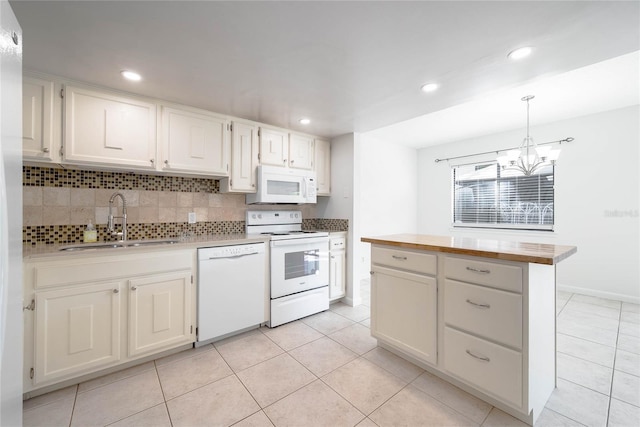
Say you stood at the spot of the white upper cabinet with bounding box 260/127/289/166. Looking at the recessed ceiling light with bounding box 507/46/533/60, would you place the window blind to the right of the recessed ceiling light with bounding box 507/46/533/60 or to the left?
left

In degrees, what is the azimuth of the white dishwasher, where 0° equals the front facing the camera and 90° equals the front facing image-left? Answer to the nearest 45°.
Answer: approximately 315°

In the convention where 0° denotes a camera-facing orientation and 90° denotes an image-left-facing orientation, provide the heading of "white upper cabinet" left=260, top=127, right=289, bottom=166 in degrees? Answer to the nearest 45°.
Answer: approximately 315°

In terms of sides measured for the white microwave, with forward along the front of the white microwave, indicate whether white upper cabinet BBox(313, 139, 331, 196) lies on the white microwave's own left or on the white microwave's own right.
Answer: on the white microwave's own left

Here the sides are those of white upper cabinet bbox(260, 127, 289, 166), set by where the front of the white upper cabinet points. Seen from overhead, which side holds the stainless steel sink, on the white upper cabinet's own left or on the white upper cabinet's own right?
on the white upper cabinet's own right
